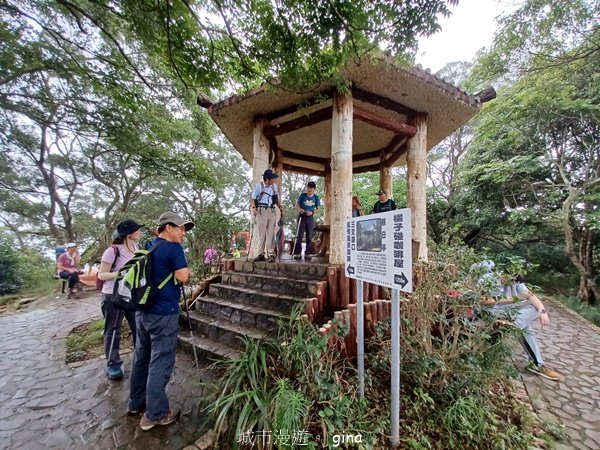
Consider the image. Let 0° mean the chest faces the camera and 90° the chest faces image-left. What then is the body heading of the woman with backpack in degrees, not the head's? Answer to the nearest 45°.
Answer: approximately 315°

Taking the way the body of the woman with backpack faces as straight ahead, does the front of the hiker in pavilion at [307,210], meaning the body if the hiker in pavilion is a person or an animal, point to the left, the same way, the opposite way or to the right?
to the right

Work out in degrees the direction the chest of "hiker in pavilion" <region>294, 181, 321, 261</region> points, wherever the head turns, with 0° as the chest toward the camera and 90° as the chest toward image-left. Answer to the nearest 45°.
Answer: approximately 0°

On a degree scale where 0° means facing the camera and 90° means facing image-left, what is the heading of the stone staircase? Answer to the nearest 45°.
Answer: approximately 45°

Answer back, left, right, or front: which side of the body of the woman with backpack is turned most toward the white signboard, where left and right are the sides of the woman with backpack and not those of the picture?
front

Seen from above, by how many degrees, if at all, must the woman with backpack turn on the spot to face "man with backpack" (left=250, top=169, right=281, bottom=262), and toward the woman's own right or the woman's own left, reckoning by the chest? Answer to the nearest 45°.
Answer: approximately 45° to the woman's own left

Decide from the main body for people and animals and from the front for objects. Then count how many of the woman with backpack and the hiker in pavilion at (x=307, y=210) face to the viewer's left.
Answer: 0

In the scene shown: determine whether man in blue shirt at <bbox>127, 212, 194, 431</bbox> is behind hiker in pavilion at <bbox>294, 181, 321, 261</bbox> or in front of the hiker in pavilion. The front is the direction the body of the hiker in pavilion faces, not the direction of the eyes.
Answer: in front

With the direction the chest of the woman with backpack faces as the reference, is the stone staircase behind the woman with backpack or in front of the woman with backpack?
in front

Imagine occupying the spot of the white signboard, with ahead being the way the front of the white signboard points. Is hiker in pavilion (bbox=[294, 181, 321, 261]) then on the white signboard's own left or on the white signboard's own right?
on the white signboard's own right

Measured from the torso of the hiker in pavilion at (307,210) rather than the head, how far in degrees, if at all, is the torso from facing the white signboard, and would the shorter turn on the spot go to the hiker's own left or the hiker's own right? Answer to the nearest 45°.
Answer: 0° — they already face it

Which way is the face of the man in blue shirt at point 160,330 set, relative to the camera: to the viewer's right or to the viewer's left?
to the viewer's right

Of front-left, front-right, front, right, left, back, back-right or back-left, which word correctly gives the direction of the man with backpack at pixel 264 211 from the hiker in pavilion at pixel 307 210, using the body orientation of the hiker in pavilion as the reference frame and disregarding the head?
front-right

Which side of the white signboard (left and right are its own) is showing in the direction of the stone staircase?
right

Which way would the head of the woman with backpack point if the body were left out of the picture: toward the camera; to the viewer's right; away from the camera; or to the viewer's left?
to the viewer's right
